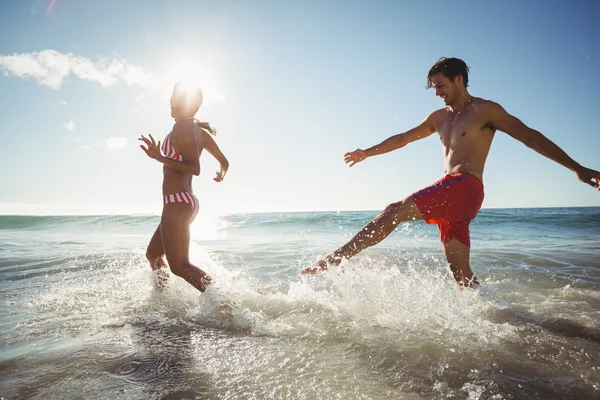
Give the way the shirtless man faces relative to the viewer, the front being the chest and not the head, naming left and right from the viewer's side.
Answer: facing the viewer and to the left of the viewer

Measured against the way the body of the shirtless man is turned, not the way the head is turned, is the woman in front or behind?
in front

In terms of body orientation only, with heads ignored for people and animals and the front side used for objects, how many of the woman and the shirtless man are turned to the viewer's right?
0

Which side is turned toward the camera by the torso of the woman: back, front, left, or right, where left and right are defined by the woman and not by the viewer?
left

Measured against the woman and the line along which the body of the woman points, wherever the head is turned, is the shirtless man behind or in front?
behind
